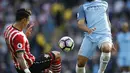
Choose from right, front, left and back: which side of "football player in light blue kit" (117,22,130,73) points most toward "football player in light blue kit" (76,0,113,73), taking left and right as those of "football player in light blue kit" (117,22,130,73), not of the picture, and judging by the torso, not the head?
front

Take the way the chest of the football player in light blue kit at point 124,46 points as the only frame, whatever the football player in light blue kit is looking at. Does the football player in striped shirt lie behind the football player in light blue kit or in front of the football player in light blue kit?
in front
